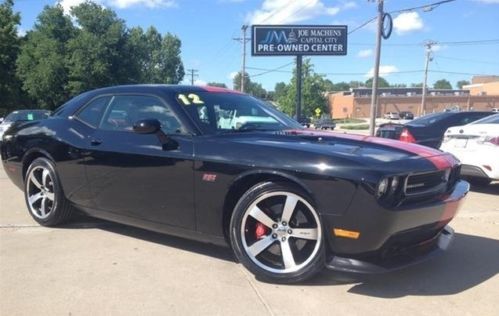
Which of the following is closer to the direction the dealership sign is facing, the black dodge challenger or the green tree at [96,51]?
the black dodge challenger

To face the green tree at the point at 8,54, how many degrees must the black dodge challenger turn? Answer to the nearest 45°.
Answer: approximately 180°

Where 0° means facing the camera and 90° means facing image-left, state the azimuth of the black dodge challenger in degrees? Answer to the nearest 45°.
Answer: approximately 315°

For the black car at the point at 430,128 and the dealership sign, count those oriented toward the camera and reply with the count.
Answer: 1

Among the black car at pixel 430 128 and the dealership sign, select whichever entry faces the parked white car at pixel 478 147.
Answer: the dealership sign

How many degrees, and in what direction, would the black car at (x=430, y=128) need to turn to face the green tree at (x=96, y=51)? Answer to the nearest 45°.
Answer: approximately 90° to its left
